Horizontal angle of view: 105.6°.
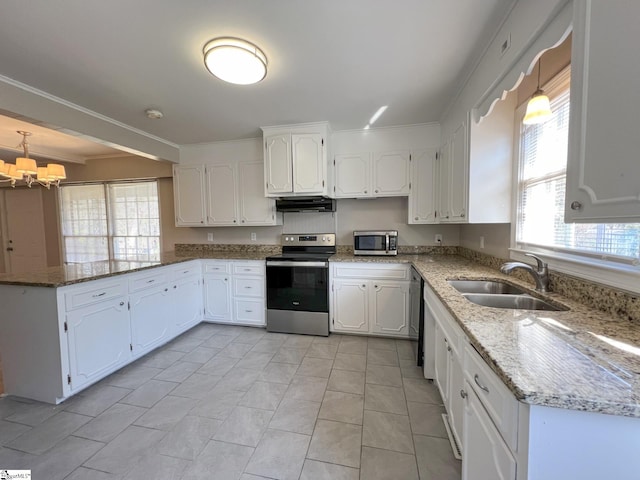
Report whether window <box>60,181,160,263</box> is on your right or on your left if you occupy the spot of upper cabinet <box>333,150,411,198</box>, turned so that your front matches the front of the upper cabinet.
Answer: on your right

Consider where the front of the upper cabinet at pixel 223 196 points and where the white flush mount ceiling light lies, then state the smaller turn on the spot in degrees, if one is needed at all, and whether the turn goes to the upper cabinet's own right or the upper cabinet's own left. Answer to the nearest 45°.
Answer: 0° — it already faces it

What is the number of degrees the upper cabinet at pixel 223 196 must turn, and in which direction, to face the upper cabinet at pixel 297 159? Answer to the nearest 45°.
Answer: approximately 45° to its left

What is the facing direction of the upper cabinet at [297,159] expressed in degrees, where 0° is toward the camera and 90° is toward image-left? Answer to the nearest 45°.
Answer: approximately 0°

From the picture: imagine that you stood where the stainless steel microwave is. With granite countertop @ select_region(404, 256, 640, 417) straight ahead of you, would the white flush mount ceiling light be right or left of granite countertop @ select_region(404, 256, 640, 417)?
right

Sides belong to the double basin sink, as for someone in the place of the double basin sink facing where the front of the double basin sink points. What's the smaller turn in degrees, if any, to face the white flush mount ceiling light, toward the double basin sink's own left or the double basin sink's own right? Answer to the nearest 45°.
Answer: approximately 45° to the double basin sink's own left

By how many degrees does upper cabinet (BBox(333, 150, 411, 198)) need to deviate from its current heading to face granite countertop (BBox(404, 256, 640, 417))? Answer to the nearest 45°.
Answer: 0° — it already faces it

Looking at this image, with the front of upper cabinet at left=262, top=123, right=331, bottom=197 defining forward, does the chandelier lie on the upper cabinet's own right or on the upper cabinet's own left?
on the upper cabinet's own right

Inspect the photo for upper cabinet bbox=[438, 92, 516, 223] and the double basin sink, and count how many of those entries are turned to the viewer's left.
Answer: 2

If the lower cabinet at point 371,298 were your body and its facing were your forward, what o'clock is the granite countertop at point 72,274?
The granite countertop is roughly at 2 o'clock from the lower cabinet.

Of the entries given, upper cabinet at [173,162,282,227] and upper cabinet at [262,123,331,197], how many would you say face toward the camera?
2

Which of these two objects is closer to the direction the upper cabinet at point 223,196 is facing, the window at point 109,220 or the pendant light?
the pendant light

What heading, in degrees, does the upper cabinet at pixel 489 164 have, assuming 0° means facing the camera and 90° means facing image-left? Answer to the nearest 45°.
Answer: approximately 90°
